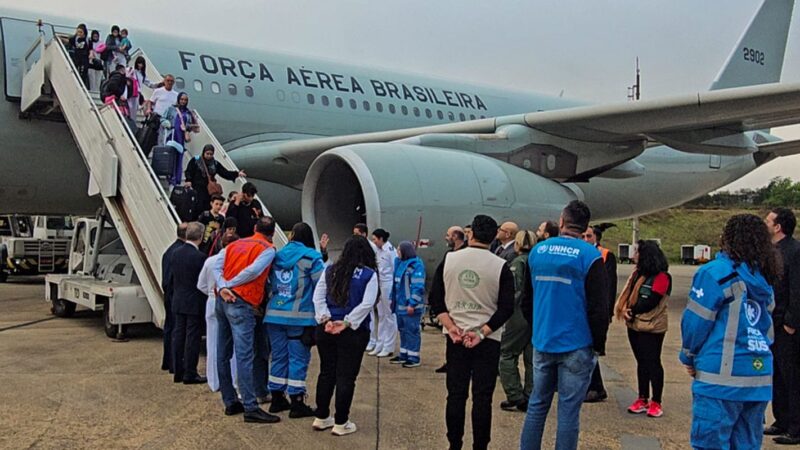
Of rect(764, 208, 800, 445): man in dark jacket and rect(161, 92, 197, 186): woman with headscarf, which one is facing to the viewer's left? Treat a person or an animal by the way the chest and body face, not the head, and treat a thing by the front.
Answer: the man in dark jacket

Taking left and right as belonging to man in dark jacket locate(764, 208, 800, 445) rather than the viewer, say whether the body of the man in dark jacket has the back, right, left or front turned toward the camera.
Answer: left

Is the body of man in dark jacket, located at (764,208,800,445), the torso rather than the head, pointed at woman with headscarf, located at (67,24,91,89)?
yes

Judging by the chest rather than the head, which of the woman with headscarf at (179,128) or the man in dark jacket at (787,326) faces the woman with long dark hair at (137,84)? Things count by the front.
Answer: the man in dark jacket

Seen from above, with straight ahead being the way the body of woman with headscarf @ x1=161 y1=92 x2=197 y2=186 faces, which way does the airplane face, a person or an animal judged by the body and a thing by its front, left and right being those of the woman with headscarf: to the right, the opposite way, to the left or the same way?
to the right

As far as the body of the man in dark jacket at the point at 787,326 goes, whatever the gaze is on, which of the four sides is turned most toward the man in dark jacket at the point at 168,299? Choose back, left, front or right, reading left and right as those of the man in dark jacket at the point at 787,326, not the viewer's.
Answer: front

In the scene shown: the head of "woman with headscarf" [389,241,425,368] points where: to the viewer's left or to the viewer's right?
to the viewer's left

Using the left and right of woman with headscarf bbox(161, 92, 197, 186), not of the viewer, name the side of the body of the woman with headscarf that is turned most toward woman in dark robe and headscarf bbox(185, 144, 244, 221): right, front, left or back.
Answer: front

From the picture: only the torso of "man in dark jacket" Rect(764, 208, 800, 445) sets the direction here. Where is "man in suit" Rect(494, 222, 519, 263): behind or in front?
in front

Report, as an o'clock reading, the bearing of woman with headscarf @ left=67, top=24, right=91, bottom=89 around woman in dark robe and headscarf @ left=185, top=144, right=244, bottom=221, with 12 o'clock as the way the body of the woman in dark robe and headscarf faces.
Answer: The woman with headscarf is roughly at 6 o'clock from the woman in dark robe and headscarf.

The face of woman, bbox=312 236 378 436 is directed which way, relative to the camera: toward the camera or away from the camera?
away from the camera
